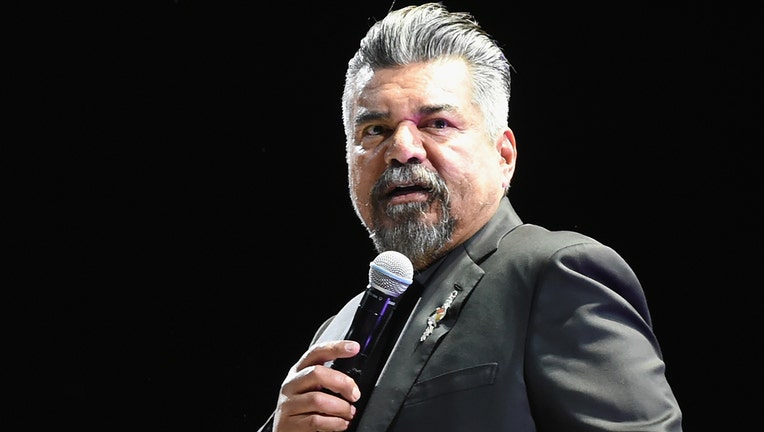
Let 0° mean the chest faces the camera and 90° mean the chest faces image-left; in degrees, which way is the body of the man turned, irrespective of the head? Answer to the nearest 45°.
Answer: approximately 45°
